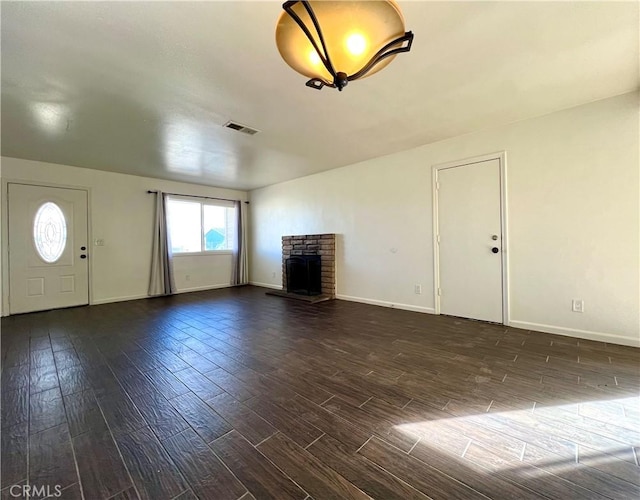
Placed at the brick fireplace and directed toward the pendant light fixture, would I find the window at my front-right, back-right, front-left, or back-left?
back-right

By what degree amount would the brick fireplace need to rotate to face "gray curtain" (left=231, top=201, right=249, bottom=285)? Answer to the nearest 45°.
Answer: approximately 90° to its right

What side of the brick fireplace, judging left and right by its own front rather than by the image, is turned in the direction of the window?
right

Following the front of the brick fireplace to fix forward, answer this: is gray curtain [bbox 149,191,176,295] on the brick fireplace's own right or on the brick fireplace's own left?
on the brick fireplace's own right

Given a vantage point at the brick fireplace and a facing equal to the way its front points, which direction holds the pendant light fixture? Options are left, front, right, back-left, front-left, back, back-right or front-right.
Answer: front-left

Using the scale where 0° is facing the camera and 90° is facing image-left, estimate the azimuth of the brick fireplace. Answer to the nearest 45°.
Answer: approximately 45°

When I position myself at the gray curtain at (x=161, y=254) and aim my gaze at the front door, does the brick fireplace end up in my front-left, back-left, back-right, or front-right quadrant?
back-left

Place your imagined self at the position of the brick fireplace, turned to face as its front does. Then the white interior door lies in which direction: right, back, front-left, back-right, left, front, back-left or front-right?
left

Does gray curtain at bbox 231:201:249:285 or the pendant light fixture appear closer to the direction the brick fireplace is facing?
the pendant light fixture

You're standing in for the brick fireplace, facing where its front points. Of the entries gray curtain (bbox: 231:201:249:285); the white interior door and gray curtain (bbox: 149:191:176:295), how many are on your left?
1

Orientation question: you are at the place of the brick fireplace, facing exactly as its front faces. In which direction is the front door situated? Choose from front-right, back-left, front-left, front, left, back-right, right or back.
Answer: front-right

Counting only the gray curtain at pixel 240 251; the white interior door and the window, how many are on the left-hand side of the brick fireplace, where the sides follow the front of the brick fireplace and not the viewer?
1
